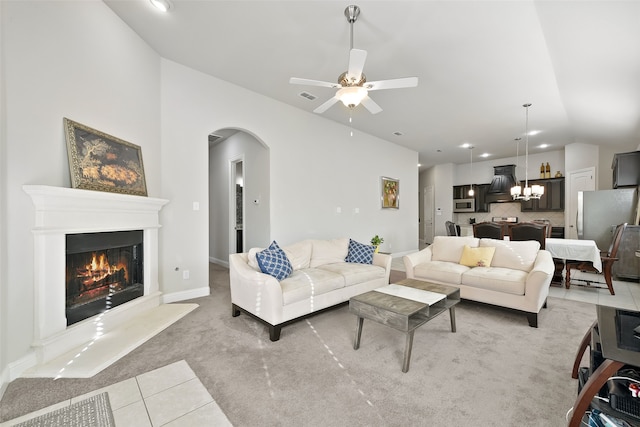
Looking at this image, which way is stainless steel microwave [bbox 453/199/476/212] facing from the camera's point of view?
toward the camera

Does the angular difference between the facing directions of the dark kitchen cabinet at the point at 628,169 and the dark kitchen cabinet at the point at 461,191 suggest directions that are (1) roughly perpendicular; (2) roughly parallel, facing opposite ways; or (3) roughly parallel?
roughly perpendicular

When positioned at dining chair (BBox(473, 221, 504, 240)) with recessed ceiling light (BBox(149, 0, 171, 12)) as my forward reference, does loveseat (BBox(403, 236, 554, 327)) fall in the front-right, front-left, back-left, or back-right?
front-left

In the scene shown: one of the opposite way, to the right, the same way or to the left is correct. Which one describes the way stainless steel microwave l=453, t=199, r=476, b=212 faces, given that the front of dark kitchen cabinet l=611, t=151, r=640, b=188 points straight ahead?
to the left

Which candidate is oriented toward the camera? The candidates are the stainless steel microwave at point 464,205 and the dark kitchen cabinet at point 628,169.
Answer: the stainless steel microwave

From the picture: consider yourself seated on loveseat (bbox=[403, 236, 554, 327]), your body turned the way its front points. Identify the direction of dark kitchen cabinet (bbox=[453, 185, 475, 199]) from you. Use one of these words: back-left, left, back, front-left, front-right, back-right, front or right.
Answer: back-right

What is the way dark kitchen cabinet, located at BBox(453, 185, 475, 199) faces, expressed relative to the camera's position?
facing the viewer

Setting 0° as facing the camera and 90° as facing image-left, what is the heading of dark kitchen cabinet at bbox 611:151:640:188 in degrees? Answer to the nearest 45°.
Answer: approximately 90°

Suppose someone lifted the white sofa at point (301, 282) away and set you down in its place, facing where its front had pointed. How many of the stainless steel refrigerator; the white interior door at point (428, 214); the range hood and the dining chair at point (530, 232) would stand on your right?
0

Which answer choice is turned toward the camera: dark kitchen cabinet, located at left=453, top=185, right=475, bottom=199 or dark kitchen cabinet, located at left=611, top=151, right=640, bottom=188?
dark kitchen cabinet, located at left=453, top=185, right=475, bottom=199

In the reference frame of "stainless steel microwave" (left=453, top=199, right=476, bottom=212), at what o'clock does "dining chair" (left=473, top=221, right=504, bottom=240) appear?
The dining chair is roughly at 12 o'clock from the stainless steel microwave.

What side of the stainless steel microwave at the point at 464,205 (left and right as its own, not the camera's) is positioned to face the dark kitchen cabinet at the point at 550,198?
left

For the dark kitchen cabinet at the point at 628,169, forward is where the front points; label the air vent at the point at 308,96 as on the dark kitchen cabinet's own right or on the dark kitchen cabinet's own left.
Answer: on the dark kitchen cabinet's own left

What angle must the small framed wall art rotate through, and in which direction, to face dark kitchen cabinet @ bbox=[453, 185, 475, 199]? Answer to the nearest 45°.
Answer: approximately 90° to its left

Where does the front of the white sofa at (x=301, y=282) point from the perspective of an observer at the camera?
facing the viewer and to the right of the viewer

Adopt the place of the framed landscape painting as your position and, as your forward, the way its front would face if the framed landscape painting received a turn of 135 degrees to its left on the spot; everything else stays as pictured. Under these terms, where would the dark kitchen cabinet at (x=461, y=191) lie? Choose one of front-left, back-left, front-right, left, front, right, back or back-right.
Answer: right

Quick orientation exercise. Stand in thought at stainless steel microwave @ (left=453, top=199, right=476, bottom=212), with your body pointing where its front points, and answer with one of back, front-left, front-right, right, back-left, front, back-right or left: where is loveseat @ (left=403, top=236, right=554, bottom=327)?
front
